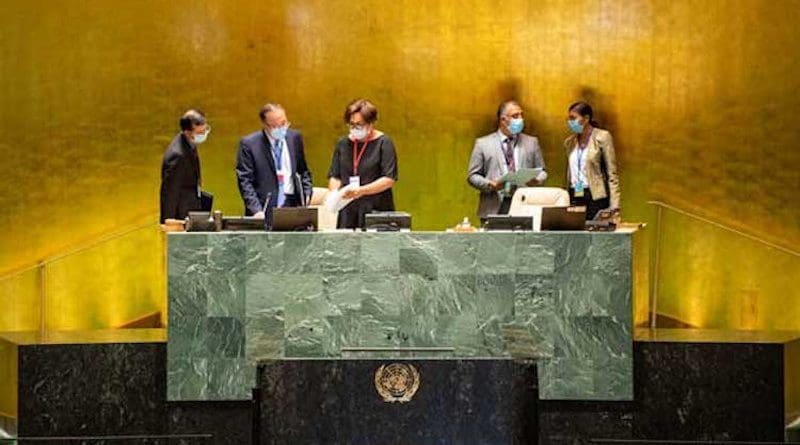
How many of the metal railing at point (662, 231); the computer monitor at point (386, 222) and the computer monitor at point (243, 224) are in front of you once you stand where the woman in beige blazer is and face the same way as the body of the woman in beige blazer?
2

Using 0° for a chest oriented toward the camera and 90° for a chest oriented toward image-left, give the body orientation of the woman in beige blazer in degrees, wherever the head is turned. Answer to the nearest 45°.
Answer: approximately 45°

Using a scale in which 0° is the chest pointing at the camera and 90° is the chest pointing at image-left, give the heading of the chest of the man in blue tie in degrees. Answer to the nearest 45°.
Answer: approximately 315°

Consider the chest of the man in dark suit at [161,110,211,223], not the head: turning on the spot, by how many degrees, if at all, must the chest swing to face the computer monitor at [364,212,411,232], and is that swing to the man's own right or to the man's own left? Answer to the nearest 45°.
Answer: approximately 45° to the man's own right

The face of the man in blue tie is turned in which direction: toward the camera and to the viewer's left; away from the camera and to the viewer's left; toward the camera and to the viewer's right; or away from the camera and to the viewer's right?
toward the camera and to the viewer's right

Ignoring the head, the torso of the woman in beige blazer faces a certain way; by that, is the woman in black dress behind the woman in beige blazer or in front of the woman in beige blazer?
in front

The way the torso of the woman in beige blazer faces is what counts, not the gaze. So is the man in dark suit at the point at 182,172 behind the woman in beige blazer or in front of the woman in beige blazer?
in front

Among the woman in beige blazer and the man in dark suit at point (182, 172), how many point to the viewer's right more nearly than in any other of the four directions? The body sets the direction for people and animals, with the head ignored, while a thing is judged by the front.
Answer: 1

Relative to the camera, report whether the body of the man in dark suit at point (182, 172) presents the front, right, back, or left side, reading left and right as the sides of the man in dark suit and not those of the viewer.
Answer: right

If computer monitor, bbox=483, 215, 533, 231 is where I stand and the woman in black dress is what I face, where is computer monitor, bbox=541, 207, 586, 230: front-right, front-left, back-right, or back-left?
back-right
